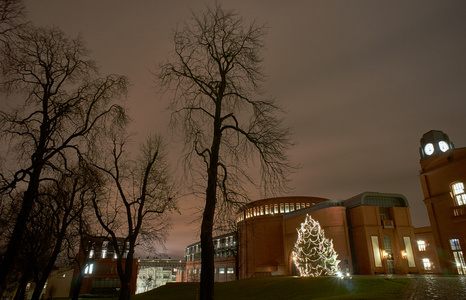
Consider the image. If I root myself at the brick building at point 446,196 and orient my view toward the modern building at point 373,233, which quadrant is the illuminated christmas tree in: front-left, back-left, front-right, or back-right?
front-left

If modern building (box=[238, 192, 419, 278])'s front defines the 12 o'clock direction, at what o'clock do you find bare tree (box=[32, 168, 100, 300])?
The bare tree is roughly at 1 o'clock from the modern building.

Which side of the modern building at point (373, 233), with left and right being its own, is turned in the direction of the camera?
front

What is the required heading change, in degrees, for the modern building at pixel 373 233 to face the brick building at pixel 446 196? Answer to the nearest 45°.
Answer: approximately 45° to its left

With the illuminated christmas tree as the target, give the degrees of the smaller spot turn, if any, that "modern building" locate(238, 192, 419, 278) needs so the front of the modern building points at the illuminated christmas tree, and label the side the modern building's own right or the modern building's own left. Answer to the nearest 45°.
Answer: approximately 45° to the modern building's own right
